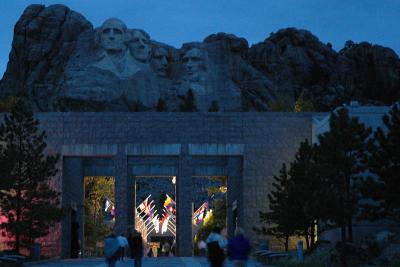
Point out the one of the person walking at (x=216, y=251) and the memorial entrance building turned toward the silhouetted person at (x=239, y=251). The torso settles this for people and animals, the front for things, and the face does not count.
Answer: the memorial entrance building

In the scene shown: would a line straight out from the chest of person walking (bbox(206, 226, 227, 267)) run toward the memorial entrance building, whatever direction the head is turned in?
yes

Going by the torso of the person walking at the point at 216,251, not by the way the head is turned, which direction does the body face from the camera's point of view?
away from the camera

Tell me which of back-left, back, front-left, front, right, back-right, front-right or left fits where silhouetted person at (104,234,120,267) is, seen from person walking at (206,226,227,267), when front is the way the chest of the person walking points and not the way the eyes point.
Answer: front-left

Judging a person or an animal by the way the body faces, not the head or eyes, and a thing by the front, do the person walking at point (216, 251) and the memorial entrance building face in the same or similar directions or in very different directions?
very different directions

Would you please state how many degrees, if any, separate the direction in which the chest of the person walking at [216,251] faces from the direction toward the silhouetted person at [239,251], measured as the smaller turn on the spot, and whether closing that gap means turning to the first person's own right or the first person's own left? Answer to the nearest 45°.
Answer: approximately 90° to the first person's own right

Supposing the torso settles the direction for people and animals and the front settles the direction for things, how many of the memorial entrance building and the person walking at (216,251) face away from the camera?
1

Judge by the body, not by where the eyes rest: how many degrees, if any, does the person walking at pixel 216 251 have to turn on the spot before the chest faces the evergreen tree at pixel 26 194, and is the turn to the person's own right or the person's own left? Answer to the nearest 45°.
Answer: approximately 45° to the person's own left

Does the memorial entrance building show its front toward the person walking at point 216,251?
yes

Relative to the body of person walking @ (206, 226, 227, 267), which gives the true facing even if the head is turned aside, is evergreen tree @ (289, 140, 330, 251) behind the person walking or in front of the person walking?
in front

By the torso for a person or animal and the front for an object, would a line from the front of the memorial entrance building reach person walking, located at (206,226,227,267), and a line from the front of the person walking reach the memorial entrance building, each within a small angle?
yes

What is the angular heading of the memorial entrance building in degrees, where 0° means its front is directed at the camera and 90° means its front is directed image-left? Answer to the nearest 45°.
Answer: approximately 0°
